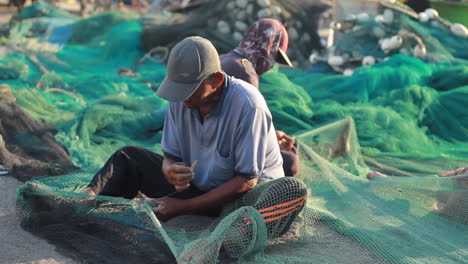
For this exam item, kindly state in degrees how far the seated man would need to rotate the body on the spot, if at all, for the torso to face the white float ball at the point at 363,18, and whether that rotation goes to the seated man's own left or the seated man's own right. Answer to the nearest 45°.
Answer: approximately 180°

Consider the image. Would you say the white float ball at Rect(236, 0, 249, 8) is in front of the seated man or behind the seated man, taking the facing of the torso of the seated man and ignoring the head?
behind

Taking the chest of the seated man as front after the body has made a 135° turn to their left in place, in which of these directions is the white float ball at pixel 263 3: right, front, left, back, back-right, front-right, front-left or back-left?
left

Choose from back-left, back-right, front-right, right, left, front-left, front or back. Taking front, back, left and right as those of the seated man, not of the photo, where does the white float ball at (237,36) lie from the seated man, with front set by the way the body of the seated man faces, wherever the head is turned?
back-right

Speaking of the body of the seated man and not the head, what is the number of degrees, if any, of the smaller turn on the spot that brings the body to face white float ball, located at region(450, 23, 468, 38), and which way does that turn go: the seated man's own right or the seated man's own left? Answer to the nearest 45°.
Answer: approximately 180°

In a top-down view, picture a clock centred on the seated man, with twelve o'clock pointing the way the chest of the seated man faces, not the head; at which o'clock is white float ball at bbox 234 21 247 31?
The white float ball is roughly at 5 o'clock from the seated man.

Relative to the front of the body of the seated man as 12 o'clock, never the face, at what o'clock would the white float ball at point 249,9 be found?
The white float ball is roughly at 5 o'clock from the seated man.

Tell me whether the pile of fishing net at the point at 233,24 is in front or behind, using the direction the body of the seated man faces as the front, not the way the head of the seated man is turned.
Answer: behind

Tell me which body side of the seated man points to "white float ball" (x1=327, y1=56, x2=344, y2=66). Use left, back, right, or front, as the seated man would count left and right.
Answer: back

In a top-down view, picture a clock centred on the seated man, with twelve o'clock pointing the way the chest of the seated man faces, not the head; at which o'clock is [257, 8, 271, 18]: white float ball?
The white float ball is roughly at 5 o'clock from the seated man.

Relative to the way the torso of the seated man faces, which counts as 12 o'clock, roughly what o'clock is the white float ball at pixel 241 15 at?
The white float ball is roughly at 5 o'clock from the seated man.

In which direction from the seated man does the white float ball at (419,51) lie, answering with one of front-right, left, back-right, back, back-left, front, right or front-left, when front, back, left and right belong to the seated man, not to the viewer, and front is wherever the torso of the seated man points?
back

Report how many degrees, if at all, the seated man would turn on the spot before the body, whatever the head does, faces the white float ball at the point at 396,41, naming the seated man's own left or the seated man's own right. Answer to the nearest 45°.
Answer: approximately 180°

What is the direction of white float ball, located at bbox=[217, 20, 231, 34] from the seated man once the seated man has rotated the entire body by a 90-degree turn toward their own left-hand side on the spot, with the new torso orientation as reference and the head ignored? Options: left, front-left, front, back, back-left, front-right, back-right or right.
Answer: back-left

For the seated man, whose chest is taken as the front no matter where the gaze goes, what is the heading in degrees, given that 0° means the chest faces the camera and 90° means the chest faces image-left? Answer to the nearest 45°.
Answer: approximately 45°
